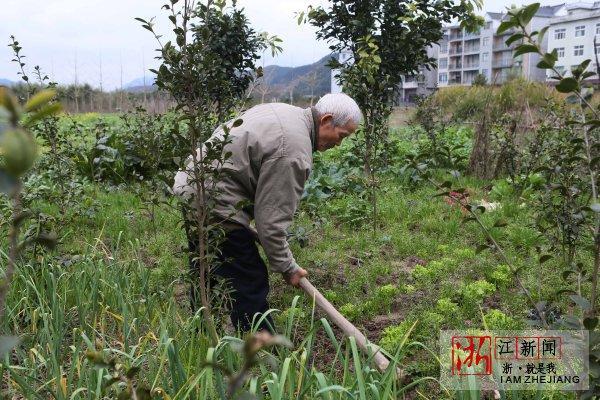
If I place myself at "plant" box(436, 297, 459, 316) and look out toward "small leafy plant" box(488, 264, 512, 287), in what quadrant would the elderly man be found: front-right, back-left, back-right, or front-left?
back-left

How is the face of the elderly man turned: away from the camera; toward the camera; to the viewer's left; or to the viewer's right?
to the viewer's right

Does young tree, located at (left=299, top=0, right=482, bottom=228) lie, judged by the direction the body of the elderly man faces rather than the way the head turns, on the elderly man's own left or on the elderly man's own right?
on the elderly man's own left

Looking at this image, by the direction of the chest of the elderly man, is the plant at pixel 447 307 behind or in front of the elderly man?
in front

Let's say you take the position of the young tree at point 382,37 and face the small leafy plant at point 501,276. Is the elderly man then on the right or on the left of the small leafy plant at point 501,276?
right

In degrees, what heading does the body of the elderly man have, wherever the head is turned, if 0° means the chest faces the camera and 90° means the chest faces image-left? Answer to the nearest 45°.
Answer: approximately 270°

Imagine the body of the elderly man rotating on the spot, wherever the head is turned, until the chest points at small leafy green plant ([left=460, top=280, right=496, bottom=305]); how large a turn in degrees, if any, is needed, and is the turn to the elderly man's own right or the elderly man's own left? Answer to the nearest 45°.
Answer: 0° — they already face it

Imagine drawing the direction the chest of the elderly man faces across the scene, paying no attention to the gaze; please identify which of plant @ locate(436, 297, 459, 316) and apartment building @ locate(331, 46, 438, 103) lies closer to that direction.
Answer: the plant

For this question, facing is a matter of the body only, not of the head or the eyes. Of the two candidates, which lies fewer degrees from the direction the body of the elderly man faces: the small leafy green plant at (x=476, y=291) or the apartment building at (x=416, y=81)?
the small leafy green plant
